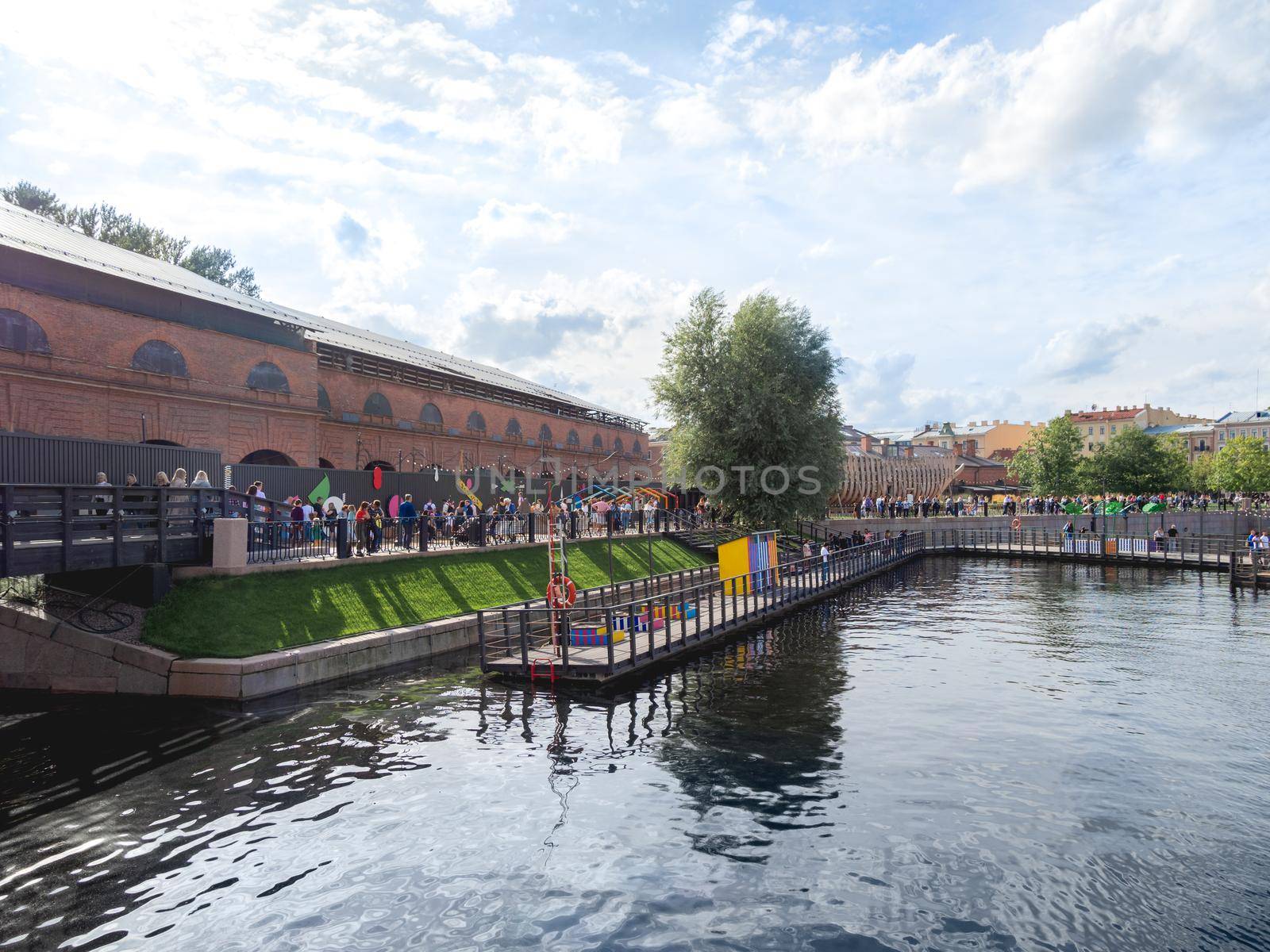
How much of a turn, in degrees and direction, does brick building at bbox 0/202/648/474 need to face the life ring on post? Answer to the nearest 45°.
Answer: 0° — it already faces it

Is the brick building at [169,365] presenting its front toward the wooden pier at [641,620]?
yes

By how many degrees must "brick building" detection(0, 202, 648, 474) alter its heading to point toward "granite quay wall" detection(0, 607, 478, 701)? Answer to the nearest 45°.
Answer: approximately 45° to its right

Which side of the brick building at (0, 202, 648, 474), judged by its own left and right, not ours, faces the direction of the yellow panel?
front

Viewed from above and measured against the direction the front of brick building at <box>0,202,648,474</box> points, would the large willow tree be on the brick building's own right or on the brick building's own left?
on the brick building's own left

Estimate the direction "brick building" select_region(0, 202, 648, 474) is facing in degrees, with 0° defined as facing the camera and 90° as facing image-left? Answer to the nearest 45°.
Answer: approximately 315°

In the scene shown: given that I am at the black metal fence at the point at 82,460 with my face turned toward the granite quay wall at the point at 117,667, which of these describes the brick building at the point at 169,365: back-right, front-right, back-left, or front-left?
back-left
